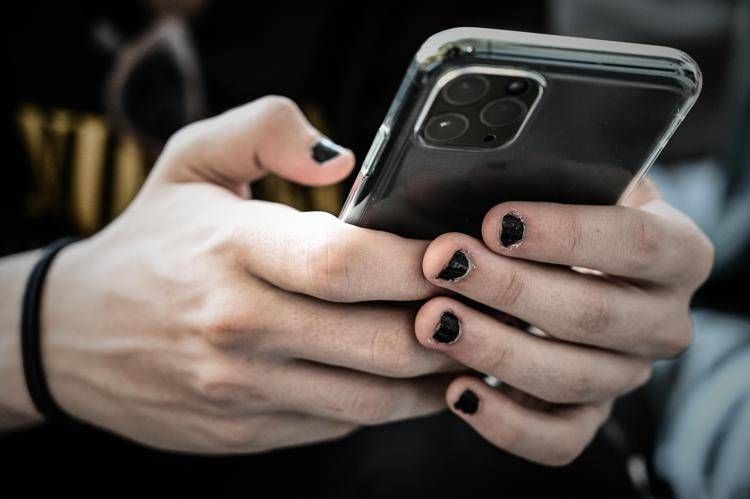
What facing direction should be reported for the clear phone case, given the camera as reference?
facing away from the viewer
